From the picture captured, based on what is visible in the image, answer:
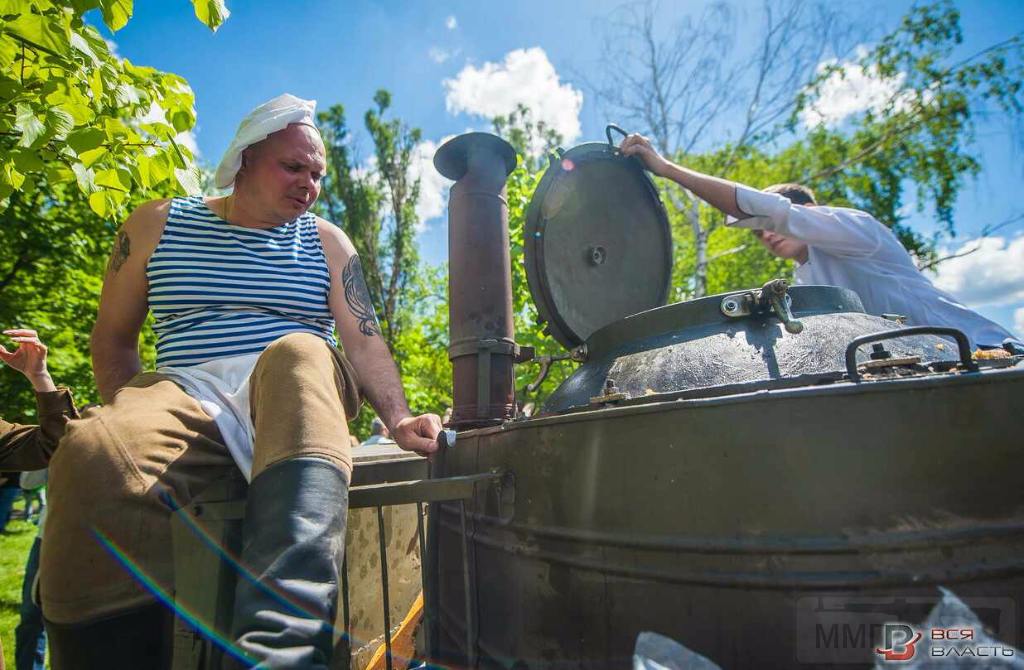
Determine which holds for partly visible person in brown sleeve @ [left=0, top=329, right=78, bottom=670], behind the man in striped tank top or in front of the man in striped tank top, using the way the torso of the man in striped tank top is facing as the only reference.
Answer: behind

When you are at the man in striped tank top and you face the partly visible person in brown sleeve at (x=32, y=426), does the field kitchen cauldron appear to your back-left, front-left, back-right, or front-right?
back-right

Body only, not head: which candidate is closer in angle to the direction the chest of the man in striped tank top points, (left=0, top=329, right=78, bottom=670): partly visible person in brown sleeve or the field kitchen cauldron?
the field kitchen cauldron

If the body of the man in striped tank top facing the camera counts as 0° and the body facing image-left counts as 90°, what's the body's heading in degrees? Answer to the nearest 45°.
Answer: approximately 0°
